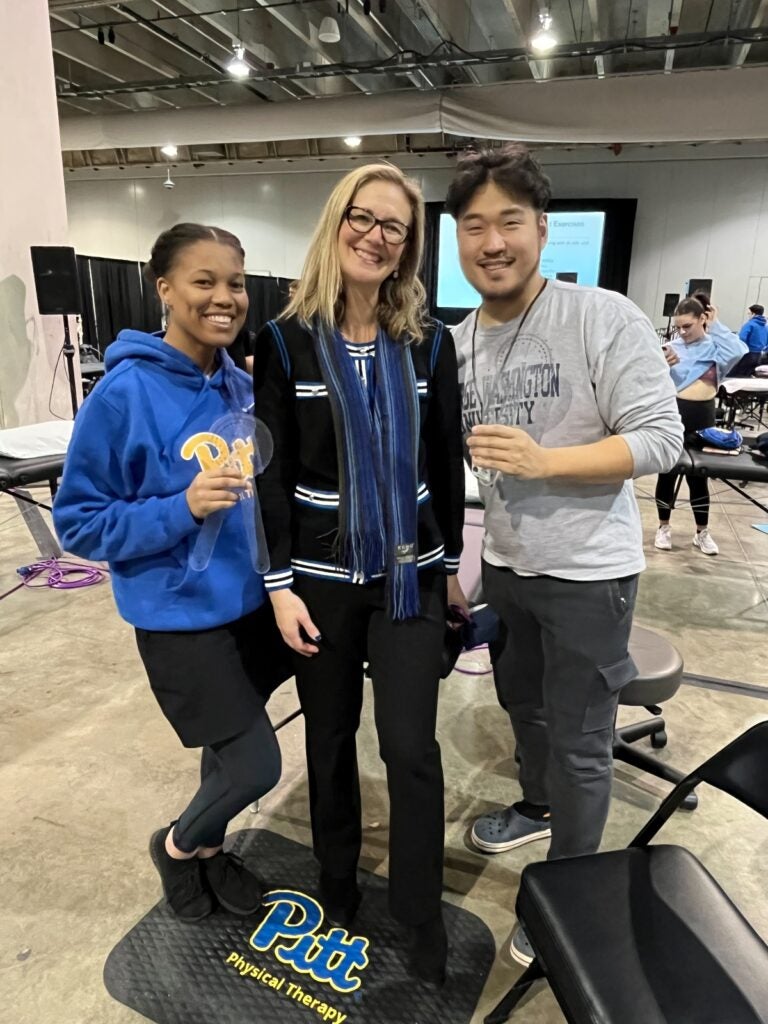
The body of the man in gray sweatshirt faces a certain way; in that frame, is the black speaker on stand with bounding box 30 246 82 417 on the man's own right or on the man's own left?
on the man's own right

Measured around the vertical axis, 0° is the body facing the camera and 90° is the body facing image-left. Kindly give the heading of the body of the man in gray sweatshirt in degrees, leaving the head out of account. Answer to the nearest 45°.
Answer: approximately 45°

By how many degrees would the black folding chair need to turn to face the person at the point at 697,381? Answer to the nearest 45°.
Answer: approximately 90° to its right

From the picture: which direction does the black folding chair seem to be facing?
to the viewer's left

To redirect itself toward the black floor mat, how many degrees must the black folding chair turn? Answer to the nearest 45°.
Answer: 0° — it already faces it

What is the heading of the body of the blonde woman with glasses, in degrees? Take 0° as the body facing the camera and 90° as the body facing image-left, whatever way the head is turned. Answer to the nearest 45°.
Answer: approximately 0°

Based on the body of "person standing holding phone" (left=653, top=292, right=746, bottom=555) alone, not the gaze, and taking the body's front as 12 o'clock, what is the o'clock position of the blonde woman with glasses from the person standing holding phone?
The blonde woman with glasses is roughly at 12 o'clock from the person standing holding phone.

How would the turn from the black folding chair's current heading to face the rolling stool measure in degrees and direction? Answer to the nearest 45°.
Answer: approximately 90° to its right
